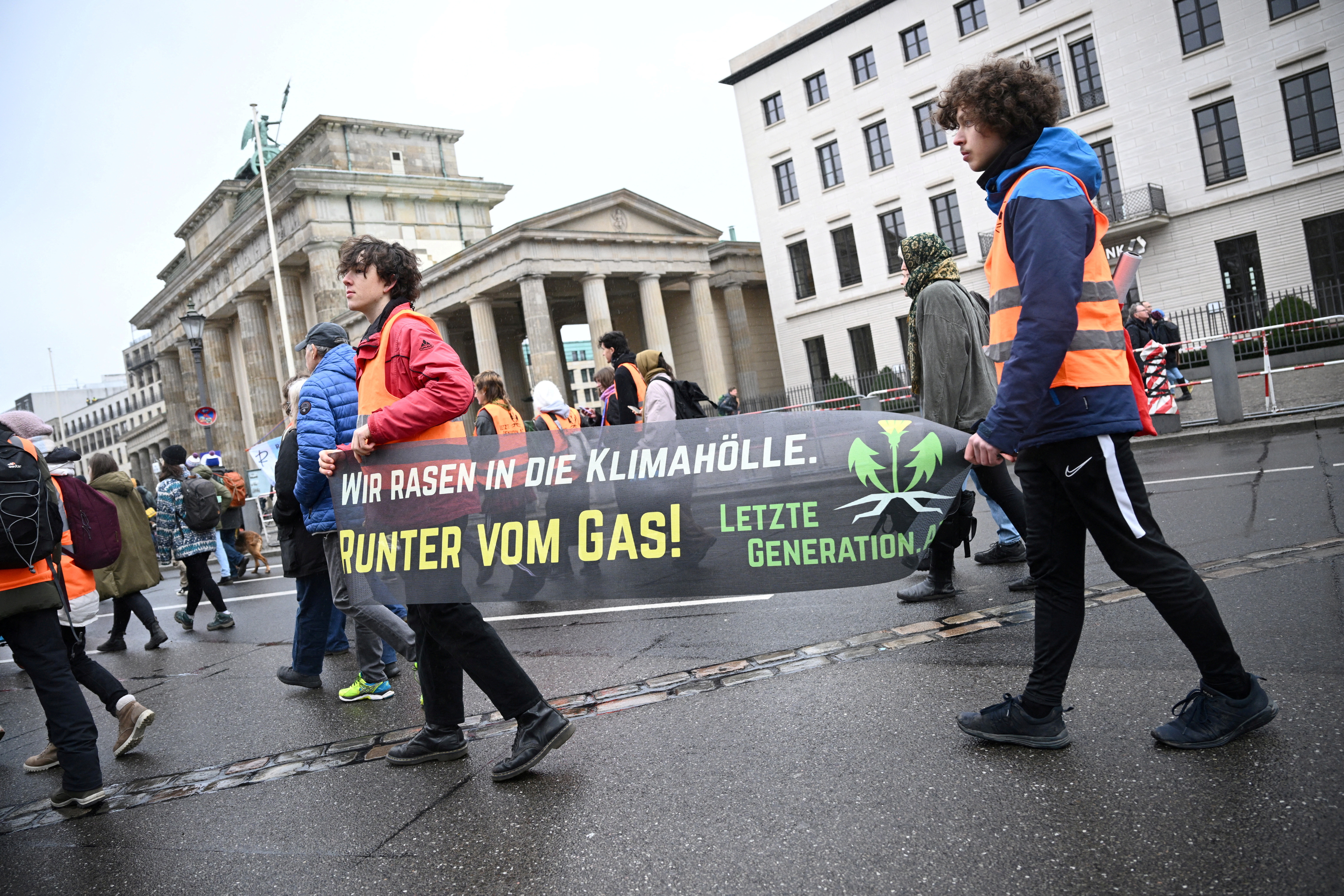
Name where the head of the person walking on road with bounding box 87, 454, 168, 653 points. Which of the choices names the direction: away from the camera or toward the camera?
away from the camera

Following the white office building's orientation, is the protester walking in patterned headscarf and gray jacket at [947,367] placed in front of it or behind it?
in front

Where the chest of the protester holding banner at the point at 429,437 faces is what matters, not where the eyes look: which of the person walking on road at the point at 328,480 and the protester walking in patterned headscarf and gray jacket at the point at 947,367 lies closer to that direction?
the person walking on road

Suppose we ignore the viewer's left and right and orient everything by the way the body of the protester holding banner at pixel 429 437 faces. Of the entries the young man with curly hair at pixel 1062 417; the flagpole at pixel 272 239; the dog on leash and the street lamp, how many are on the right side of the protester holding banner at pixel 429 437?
3

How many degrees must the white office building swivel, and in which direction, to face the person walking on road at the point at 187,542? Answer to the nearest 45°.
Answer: approximately 45° to its left

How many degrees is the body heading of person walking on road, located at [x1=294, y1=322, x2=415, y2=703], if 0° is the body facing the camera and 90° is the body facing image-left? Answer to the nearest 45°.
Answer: approximately 90°

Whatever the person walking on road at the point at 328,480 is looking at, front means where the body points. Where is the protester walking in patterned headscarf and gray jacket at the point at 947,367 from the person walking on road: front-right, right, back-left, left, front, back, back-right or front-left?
back

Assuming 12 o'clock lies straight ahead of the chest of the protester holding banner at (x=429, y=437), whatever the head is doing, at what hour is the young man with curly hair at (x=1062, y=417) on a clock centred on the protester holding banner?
The young man with curly hair is roughly at 7 o'clock from the protester holding banner.

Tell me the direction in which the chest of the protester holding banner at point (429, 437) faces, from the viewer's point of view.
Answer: to the viewer's left

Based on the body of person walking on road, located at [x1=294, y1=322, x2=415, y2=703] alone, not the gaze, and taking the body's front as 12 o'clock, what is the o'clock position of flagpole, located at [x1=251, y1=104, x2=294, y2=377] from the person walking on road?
The flagpole is roughly at 3 o'clock from the person walking on road.

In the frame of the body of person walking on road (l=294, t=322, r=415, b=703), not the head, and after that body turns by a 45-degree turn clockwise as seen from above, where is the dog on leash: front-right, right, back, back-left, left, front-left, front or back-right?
front-right

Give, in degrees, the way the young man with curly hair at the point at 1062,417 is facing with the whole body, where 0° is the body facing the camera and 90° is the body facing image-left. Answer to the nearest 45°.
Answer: approximately 90°

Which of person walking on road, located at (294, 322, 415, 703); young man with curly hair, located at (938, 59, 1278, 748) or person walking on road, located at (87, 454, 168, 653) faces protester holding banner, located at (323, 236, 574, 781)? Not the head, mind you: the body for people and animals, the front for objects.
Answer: the young man with curly hair

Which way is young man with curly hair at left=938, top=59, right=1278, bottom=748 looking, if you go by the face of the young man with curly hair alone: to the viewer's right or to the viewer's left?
to the viewer's left
